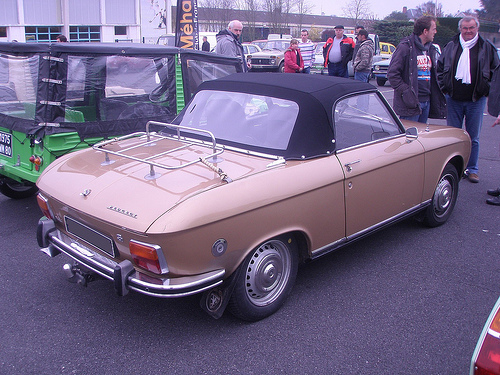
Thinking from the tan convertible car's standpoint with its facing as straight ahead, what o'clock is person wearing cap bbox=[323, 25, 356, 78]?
The person wearing cap is roughly at 11 o'clock from the tan convertible car.

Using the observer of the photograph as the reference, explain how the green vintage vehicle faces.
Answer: facing away from the viewer and to the right of the viewer

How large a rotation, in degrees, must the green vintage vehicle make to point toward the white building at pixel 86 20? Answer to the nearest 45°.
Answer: approximately 45° to its left

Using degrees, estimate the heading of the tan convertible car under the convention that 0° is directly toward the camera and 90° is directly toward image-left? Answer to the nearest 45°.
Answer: approximately 225°
